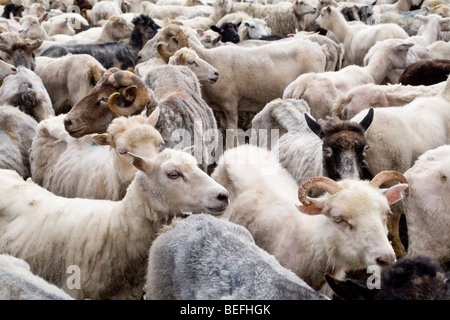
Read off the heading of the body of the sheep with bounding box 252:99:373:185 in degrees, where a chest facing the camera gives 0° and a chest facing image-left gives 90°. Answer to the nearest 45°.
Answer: approximately 315°

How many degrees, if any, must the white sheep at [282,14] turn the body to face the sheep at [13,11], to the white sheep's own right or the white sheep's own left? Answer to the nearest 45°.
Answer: approximately 180°

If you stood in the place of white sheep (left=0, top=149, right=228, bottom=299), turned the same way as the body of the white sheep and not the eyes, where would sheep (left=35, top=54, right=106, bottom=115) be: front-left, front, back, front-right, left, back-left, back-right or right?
left

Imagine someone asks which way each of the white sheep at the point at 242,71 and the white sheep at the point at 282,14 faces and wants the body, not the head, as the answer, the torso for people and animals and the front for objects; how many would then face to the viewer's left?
1

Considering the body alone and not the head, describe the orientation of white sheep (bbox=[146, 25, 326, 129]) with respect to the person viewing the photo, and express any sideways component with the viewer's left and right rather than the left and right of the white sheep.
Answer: facing to the left of the viewer

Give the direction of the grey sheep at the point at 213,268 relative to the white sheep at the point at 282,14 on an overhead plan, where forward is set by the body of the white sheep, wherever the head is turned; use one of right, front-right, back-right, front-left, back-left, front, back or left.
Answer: right

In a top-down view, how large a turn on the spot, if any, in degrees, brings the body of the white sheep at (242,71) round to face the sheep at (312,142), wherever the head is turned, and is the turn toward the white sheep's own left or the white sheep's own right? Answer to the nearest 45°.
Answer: approximately 90° to the white sheep's own left

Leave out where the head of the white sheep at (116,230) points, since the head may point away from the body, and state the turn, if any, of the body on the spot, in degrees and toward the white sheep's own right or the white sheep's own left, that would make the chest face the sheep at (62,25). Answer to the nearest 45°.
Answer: approximately 90° to the white sheep's own left

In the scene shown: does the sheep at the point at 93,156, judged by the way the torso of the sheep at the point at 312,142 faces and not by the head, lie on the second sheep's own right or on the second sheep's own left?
on the second sheep's own right

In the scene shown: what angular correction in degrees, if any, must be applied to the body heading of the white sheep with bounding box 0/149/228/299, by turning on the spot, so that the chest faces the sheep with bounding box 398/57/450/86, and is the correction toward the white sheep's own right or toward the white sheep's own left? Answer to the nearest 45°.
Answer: approximately 45° to the white sheep's own left
